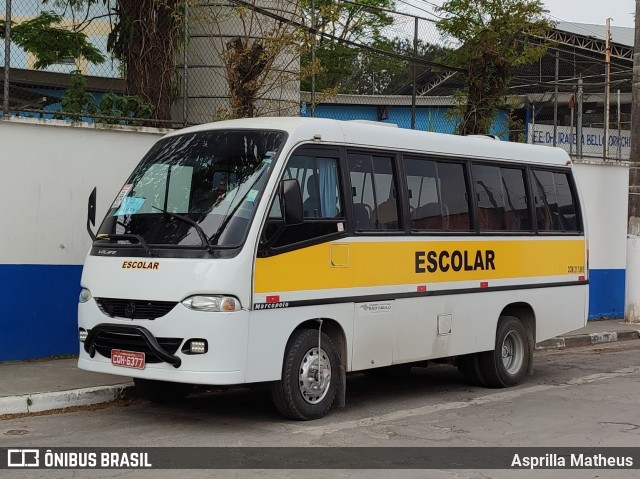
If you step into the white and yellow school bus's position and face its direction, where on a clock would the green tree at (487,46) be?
The green tree is roughly at 5 o'clock from the white and yellow school bus.

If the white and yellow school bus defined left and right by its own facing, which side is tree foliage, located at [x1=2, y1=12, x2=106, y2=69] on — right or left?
on its right

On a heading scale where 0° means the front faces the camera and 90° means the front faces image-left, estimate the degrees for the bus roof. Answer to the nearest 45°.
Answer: approximately 45°

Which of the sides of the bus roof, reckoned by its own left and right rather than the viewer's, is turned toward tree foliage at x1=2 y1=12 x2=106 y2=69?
right

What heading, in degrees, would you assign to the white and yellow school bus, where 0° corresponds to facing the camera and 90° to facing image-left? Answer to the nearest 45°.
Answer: approximately 45°
